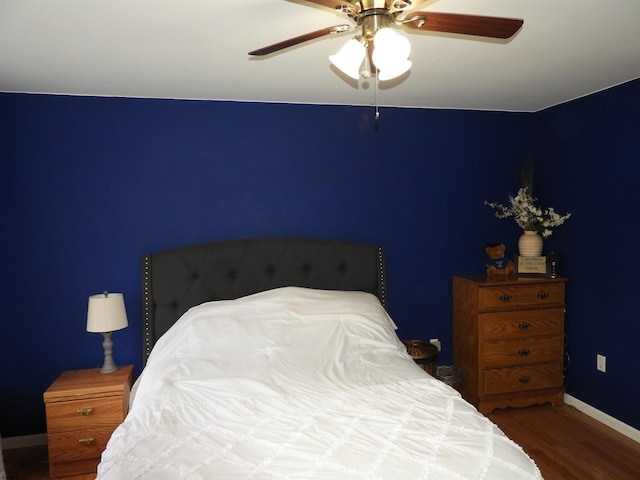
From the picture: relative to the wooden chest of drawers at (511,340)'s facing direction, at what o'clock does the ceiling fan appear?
The ceiling fan is roughly at 2 o'clock from the wooden chest of drawers.

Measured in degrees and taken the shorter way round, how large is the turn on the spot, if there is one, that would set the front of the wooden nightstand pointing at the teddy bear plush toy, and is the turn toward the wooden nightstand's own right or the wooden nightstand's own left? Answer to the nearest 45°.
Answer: approximately 90° to the wooden nightstand's own left

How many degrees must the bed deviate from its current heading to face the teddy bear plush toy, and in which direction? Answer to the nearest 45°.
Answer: approximately 135° to its left

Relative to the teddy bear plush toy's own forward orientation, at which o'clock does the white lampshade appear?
The white lampshade is roughly at 3 o'clock from the teddy bear plush toy.

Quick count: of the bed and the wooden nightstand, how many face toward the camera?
2

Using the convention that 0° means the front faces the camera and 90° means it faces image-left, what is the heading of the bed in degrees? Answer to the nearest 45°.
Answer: approximately 0°

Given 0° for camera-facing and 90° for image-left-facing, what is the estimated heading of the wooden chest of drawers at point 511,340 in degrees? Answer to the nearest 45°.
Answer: approximately 315°

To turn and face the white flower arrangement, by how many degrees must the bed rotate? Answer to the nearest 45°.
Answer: approximately 135° to its left

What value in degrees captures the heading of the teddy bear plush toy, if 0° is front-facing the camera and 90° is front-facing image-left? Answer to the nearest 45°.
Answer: approximately 315°

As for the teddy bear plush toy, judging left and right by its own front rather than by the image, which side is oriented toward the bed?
right

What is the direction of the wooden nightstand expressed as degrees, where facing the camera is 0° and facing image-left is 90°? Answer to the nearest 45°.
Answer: approximately 0°

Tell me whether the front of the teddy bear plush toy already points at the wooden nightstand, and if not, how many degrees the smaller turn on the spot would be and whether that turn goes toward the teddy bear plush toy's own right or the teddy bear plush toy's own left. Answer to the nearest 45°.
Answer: approximately 90° to the teddy bear plush toy's own right
